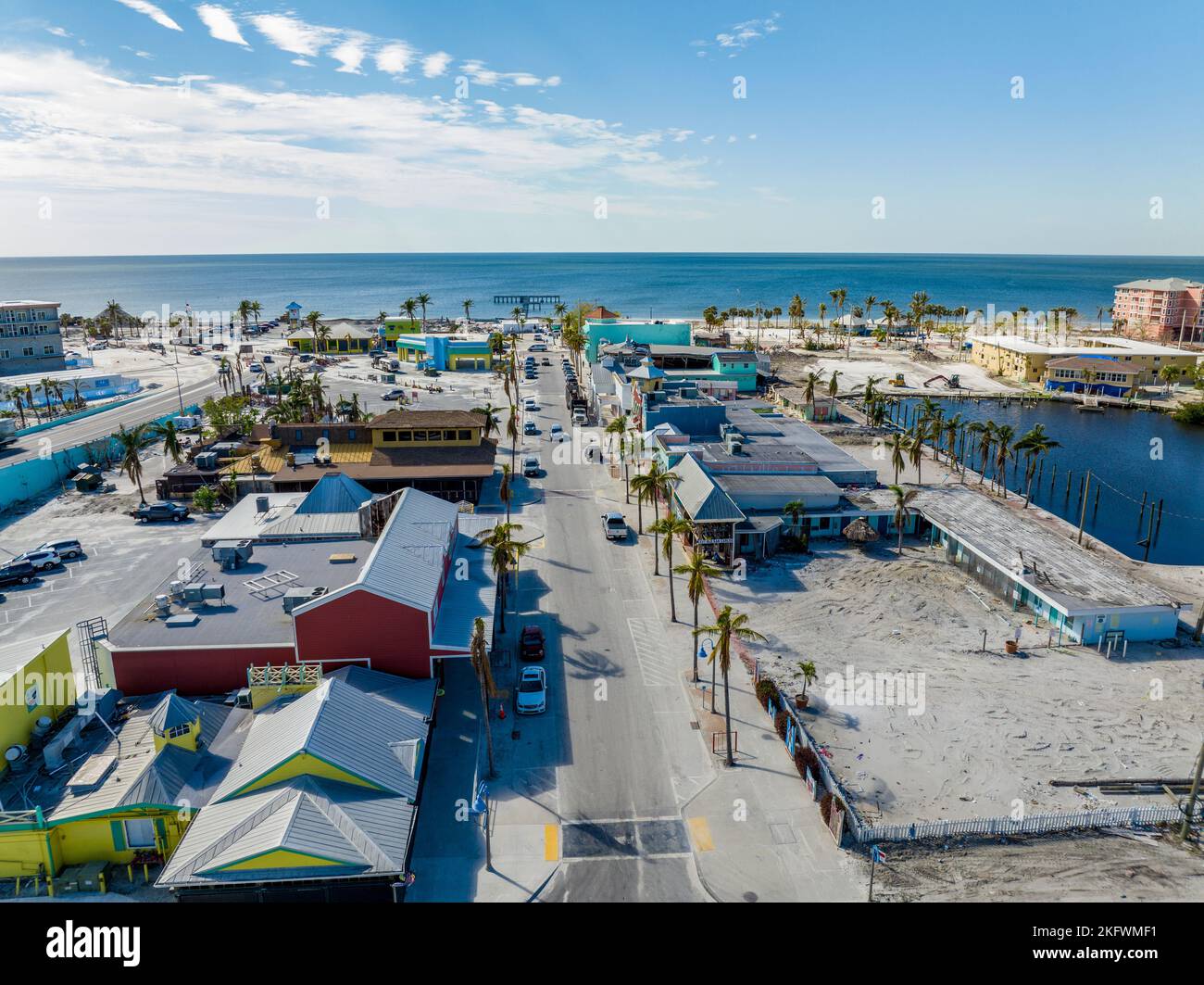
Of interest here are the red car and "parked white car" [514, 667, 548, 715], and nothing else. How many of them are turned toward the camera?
2

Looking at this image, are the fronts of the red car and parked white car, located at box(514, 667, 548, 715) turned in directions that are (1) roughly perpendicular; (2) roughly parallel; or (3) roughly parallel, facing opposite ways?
roughly parallel

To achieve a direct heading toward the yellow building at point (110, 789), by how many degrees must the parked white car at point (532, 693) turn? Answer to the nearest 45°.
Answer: approximately 45° to its right

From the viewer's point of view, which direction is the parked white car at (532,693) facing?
toward the camera

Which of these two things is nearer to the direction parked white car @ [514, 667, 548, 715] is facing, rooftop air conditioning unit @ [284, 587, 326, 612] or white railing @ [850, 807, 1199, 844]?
the white railing

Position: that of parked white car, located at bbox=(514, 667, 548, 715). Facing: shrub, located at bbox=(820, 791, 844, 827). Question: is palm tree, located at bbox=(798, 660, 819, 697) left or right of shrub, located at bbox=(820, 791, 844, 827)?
left

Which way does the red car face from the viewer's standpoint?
toward the camera

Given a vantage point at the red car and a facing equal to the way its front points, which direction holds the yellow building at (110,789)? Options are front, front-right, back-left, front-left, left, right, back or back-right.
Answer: front-right

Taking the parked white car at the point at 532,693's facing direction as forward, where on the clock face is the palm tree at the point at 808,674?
The palm tree is roughly at 9 o'clock from the parked white car.

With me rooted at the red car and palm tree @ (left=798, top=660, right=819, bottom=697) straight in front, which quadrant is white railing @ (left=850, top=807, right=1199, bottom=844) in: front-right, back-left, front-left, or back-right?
front-right
